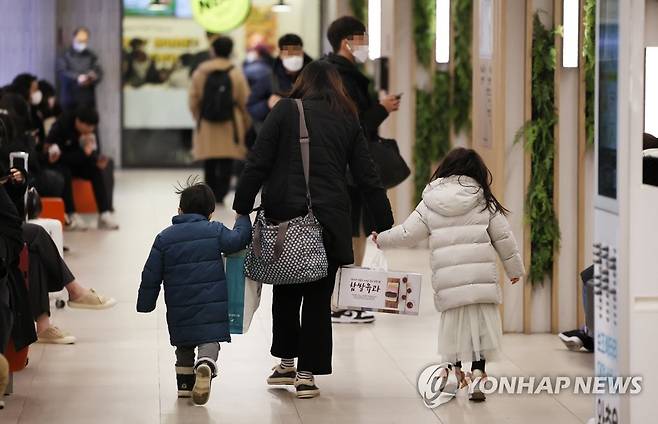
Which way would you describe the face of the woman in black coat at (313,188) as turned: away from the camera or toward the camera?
away from the camera

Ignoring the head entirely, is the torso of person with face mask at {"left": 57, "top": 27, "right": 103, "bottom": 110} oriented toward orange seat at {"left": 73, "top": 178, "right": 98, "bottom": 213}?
yes

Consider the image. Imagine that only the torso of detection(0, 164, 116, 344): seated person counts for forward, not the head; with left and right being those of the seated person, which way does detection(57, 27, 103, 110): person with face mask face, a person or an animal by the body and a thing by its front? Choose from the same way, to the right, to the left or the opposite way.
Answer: to the right

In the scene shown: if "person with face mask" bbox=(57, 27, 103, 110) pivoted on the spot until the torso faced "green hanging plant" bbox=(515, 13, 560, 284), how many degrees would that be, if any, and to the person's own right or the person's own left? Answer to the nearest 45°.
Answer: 0° — they already face it

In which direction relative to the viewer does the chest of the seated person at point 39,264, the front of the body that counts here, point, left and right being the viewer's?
facing to the right of the viewer

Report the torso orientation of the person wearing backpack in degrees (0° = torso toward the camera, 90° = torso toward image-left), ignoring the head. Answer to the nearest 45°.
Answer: approximately 180°

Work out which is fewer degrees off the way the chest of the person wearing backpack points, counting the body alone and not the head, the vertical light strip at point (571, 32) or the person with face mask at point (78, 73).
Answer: the person with face mask

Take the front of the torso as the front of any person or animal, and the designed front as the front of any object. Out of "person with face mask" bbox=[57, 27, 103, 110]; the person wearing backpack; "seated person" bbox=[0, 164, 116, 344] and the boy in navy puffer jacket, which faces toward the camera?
the person with face mask

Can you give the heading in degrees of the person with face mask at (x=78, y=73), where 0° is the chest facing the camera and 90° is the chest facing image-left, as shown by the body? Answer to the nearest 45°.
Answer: approximately 0°

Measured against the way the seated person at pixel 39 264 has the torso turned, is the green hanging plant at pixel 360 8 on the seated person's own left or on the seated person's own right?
on the seated person's own left

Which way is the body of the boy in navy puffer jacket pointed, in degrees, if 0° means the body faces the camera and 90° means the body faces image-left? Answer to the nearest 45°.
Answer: approximately 180°

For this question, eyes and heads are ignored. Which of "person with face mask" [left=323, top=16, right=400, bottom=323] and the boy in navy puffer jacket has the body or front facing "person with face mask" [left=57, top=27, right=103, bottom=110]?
the boy in navy puffer jacket
